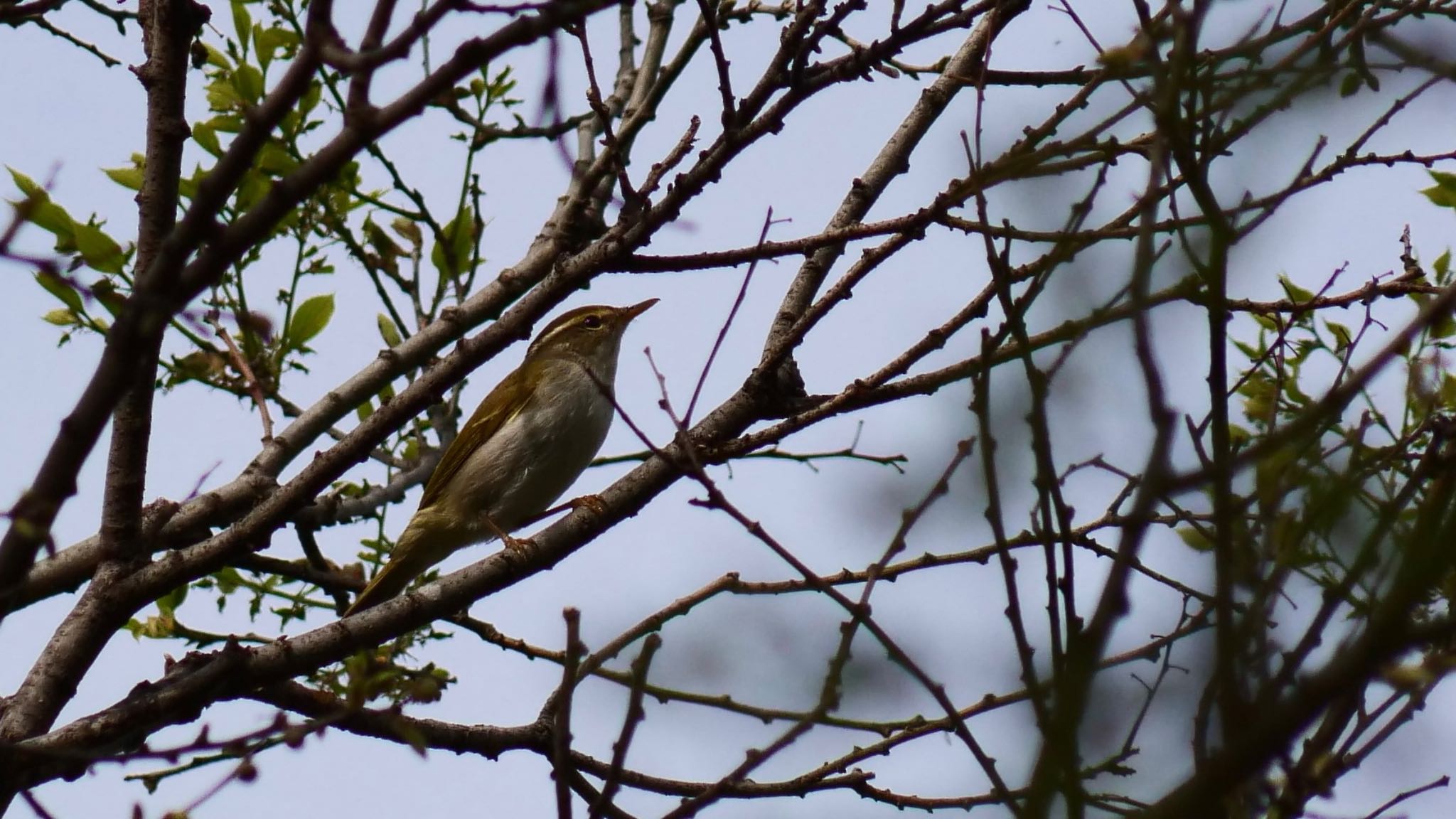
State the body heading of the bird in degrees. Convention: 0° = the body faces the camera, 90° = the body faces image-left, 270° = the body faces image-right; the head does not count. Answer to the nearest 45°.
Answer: approximately 270°
